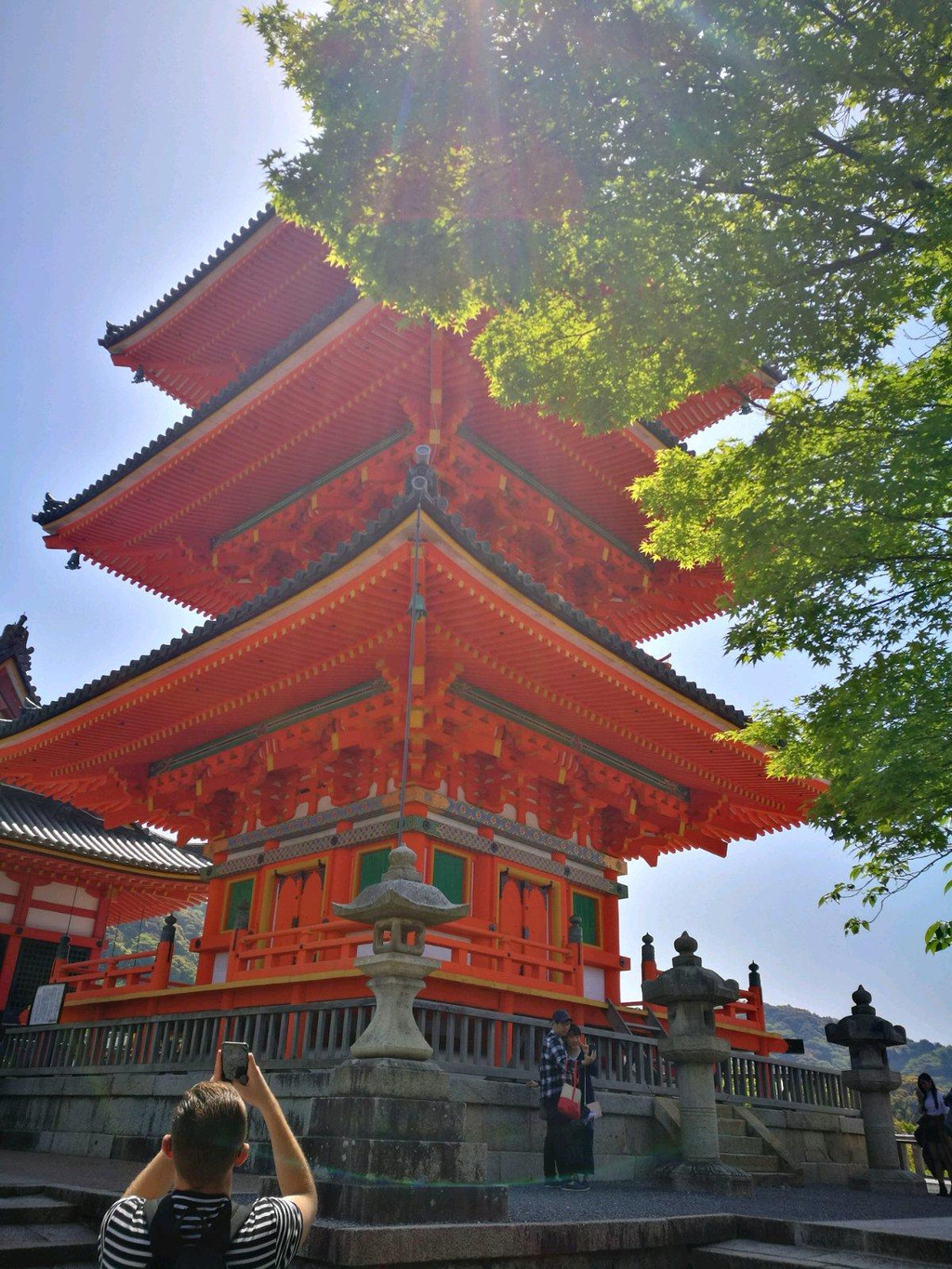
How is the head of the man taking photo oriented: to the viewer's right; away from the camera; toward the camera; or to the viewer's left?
away from the camera

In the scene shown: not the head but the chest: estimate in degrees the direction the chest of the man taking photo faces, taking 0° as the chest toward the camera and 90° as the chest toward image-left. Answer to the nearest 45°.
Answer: approximately 180°

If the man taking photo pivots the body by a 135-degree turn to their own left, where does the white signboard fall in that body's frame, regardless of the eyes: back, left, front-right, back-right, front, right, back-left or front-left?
back-right

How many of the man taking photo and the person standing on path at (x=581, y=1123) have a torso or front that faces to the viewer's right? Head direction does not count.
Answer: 0

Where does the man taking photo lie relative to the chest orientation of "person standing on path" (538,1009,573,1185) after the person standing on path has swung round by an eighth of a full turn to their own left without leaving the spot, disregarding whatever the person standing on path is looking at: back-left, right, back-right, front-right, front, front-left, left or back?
back-right

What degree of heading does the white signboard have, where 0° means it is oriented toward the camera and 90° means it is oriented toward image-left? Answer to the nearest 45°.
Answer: approximately 0°

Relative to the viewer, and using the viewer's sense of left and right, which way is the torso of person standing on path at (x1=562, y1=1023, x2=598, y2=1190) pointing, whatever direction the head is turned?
facing the viewer and to the left of the viewer

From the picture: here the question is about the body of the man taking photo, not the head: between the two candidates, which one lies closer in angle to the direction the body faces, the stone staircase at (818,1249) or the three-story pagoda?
the three-story pagoda
